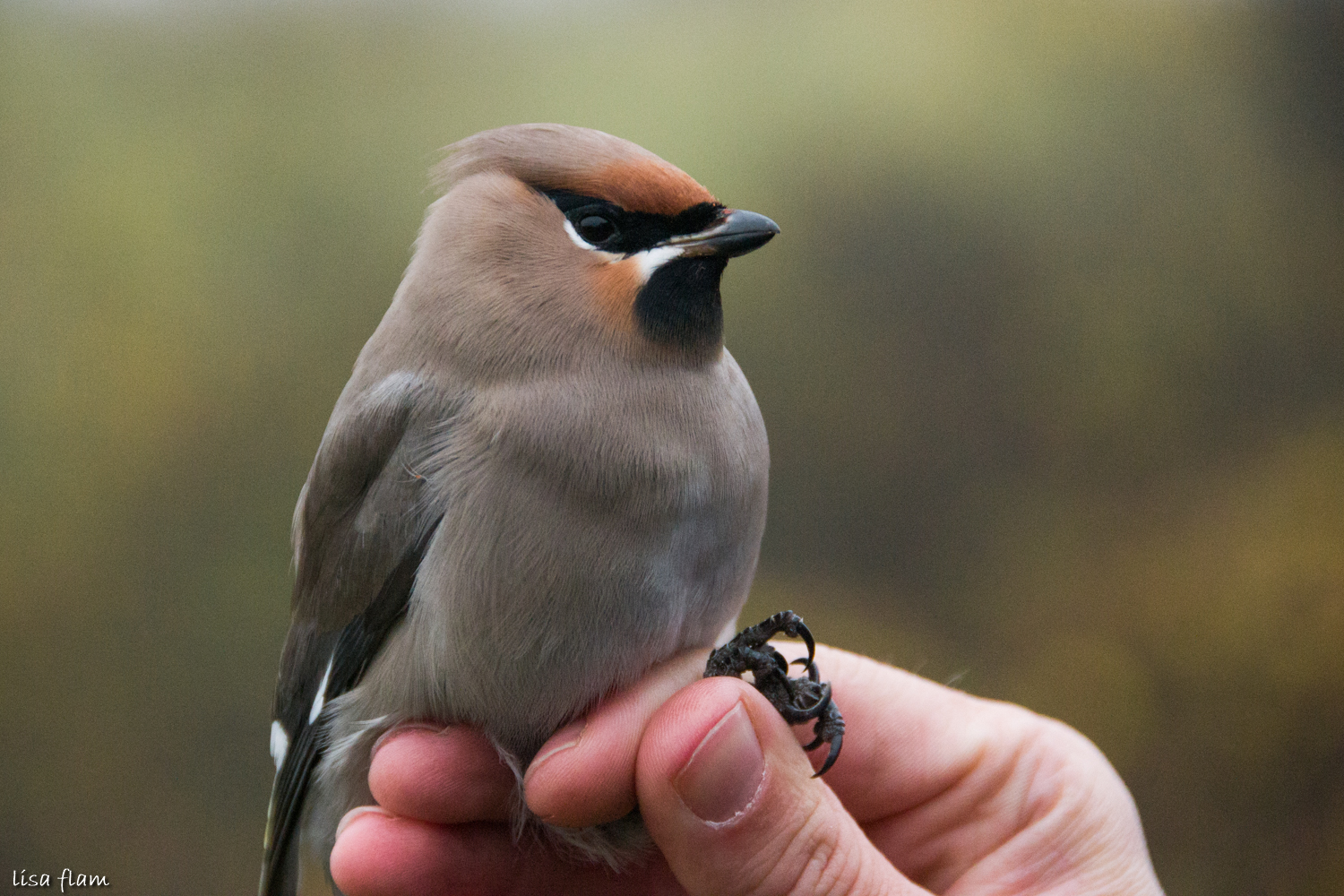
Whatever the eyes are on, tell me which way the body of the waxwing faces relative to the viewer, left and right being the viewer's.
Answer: facing the viewer and to the right of the viewer
